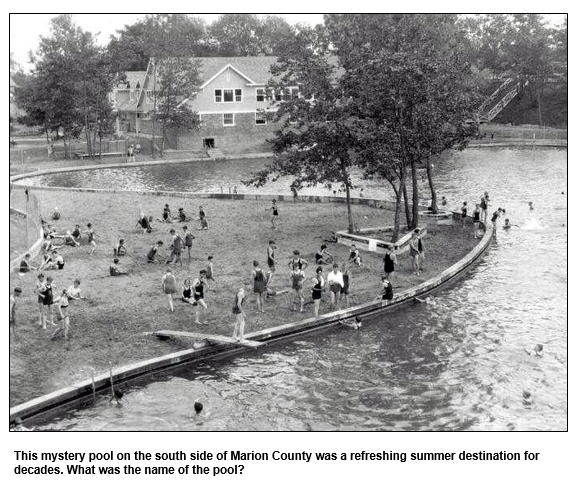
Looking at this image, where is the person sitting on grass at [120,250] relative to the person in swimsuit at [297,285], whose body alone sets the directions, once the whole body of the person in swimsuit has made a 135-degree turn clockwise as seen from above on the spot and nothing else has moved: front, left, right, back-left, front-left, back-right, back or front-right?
front

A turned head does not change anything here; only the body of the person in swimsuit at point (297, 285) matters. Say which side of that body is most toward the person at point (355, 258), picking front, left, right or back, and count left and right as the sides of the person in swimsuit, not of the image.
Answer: back

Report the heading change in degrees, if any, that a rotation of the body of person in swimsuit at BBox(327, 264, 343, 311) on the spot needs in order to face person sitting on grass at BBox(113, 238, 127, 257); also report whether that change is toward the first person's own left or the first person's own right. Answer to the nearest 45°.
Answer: approximately 135° to the first person's own right

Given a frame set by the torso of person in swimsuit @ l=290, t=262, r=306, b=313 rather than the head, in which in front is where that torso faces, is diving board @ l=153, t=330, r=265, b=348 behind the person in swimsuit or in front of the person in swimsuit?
in front
